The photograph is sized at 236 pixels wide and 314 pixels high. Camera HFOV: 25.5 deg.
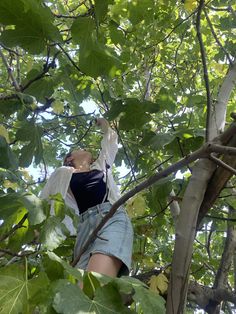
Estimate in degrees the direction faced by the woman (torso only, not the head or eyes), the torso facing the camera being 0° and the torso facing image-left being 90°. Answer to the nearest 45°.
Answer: approximately 0°
